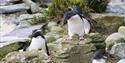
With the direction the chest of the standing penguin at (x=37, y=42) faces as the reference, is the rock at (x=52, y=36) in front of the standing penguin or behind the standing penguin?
behind

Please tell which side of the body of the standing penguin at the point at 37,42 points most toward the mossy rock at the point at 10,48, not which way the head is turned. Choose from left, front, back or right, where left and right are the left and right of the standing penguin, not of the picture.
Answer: right

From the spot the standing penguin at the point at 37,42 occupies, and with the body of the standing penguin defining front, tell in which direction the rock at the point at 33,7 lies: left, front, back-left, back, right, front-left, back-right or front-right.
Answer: back

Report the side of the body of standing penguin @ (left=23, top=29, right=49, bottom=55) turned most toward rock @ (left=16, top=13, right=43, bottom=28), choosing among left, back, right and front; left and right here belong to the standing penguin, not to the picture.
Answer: back

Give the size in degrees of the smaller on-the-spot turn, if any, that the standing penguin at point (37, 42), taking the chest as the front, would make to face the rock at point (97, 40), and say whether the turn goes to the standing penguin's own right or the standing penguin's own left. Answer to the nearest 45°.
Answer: approximately 90° to the standing penguin's own left

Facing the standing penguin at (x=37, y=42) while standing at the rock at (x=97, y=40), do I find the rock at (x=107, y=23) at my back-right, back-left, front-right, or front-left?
back-right

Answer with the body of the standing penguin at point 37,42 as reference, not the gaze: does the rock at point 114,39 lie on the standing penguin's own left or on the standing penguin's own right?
on the standing penguin's own left

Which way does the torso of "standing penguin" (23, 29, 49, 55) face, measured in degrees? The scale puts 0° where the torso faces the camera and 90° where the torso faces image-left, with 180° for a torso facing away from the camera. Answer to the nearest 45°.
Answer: approximately 0°
